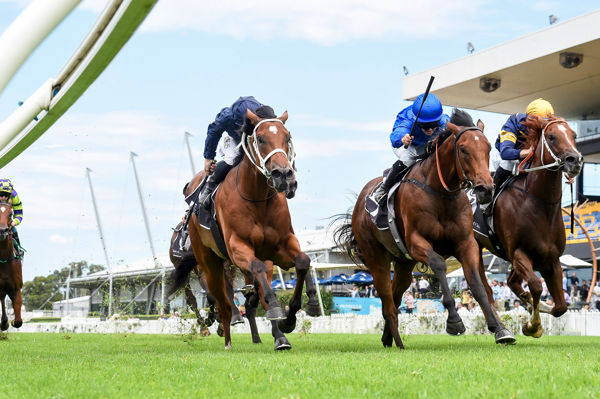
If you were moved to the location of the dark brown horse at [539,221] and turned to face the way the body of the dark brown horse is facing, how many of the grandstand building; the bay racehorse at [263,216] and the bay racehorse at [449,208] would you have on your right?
2

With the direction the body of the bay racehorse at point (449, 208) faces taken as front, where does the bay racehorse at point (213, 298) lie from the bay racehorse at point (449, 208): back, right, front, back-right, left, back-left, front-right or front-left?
back

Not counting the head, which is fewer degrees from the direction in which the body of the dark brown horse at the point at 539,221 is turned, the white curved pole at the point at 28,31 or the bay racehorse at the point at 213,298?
the white curved pole

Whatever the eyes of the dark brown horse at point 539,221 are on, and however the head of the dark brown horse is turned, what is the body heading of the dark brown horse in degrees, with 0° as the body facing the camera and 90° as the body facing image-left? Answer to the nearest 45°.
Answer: approximately 315°

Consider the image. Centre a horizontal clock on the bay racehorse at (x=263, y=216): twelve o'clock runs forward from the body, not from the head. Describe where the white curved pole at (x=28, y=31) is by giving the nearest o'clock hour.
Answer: The white curved pole is roughly at 2 o'clock from the bay racehorse.

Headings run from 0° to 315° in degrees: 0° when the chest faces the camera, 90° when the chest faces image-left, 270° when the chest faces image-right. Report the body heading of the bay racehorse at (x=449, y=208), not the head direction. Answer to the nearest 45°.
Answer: approximately 315°

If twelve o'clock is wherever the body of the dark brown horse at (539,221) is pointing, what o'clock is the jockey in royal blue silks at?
The jockey in royal blue silks is roughly at 4 o'clock from the dark brown horse.

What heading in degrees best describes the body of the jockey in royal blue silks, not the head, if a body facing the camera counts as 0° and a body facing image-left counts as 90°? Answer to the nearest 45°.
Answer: approximately 315°

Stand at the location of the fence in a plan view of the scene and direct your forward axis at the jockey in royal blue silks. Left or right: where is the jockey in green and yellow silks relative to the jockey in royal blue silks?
right
